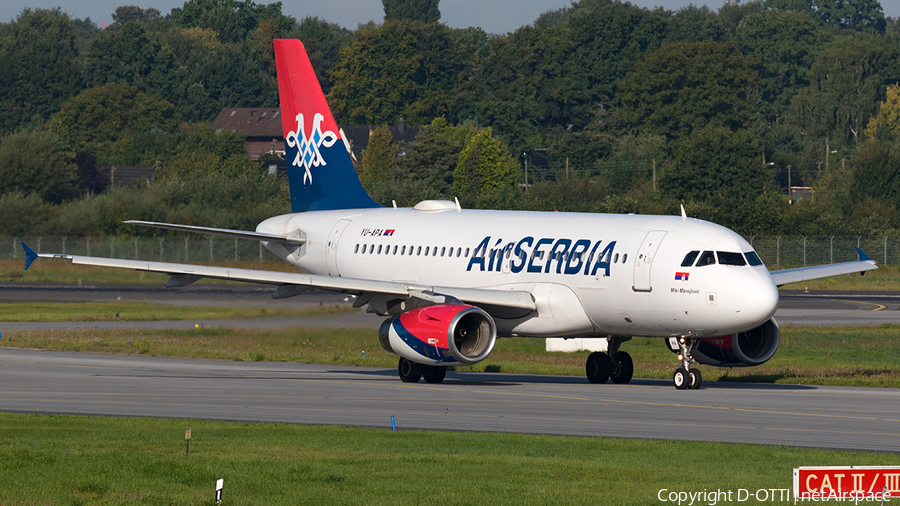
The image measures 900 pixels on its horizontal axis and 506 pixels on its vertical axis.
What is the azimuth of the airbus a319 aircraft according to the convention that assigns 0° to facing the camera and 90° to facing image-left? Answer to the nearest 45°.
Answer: approximately 315°
